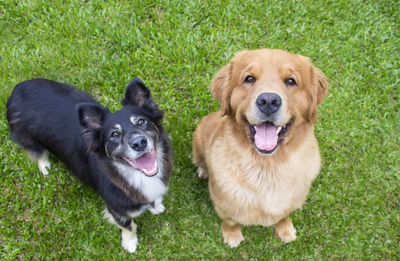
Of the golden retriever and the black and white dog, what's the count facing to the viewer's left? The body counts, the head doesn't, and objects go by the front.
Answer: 0

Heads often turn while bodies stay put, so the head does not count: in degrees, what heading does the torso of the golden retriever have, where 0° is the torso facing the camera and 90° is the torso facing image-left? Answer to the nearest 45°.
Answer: approximately 0°

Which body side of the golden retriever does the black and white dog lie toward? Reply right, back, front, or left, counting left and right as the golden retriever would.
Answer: right

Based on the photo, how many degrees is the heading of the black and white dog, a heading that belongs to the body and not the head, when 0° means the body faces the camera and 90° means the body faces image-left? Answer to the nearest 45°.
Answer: approximately 315°

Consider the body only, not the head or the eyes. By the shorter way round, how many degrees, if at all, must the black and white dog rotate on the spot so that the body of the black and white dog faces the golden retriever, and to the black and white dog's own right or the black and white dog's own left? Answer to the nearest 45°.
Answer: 0° — it already faces it
